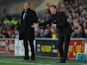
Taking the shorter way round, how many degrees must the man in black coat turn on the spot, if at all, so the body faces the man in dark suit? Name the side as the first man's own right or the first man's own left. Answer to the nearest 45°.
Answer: approximately 90° to the first man's own left

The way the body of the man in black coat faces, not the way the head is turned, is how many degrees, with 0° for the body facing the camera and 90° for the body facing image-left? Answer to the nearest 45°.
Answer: approximately 45°
